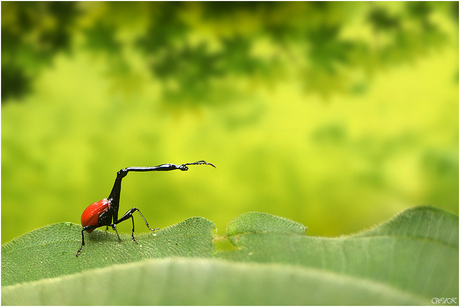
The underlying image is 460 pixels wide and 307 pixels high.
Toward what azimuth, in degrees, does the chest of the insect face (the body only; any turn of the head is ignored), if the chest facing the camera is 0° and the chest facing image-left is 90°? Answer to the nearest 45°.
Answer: approximately 270°
